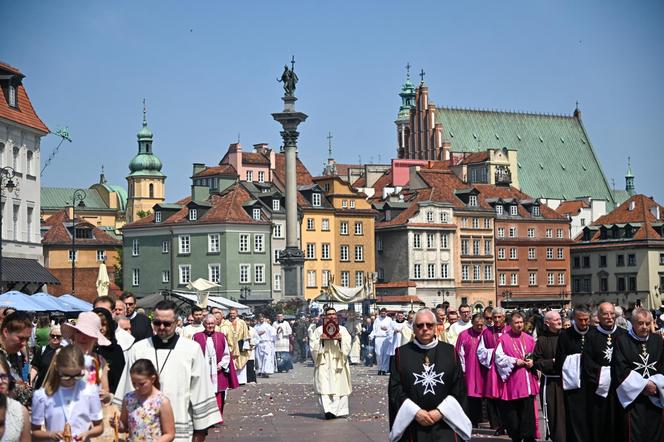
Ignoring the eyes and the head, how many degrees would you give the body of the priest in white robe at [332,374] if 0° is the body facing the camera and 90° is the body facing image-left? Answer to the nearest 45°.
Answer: approximately 0°

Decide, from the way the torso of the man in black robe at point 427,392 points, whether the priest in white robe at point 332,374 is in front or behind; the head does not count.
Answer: behind

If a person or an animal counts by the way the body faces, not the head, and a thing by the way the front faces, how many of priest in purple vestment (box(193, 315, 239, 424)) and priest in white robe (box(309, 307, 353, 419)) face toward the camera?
2

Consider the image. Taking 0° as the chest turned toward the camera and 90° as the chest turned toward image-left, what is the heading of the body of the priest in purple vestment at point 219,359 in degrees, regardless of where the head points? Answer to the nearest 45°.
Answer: approximately 0°

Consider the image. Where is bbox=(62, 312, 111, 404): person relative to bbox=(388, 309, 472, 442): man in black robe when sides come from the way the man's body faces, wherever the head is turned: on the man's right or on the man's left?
on the man's right

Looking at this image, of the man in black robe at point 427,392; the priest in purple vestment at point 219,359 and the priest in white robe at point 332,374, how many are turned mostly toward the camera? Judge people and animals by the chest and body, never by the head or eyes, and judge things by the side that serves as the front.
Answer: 3

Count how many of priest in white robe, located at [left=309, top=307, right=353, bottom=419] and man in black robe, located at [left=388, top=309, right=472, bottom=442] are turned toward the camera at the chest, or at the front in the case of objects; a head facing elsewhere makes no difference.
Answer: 2

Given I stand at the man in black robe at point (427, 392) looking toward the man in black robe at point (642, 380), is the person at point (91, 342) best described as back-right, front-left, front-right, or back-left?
back-left

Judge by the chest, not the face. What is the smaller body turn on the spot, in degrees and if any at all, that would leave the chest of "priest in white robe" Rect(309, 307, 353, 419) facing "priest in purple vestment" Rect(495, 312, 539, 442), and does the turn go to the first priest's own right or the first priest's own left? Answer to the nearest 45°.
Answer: approximately 45° to the first priest's own left
